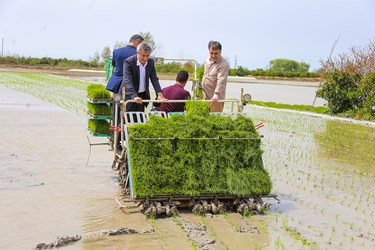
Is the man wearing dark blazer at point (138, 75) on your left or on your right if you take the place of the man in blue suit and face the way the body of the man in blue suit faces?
on your right
